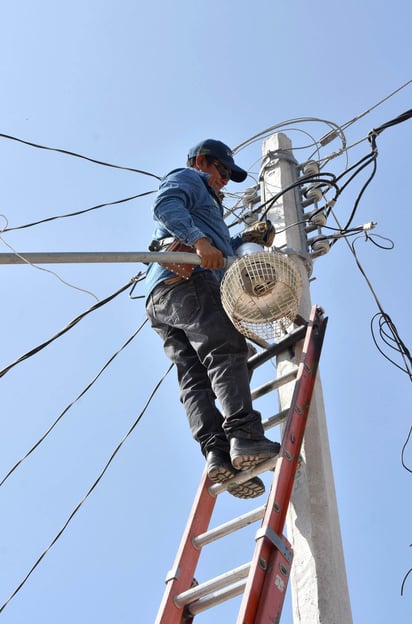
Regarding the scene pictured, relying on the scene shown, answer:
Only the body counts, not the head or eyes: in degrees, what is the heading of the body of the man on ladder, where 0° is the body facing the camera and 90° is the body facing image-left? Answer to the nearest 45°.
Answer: approximately 270°
